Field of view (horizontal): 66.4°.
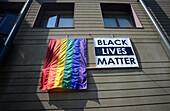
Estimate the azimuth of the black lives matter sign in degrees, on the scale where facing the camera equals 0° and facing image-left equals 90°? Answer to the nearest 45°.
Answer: approximately 0°

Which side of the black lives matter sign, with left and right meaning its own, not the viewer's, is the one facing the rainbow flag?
right

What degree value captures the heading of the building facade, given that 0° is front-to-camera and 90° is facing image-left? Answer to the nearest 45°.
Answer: approximately 0°
